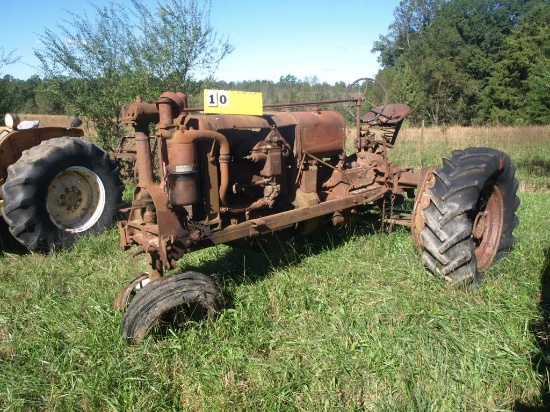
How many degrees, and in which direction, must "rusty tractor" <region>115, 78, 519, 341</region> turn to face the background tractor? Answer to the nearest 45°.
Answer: approximately 90° to its right

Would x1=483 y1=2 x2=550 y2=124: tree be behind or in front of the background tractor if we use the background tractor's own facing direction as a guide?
behind

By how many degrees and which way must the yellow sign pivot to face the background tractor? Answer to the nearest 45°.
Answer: approximately 135° to its right

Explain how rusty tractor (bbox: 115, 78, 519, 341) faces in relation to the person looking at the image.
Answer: facing the viewer and to the left of the viewer

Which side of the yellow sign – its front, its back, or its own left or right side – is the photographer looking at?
front
